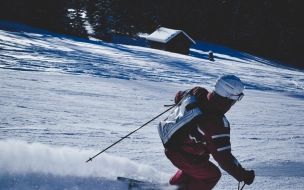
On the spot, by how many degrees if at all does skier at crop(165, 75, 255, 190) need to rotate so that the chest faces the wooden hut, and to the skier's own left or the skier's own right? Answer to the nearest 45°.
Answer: approximately 90° to the skier's own left

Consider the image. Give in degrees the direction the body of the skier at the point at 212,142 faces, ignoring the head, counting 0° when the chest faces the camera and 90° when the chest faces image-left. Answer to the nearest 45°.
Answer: approximately 270°
